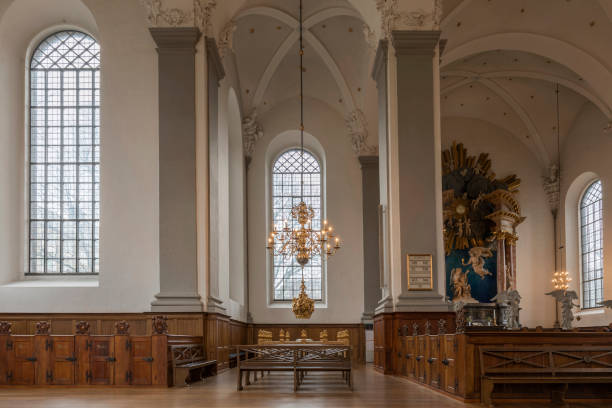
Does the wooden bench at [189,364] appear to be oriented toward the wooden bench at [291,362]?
yes

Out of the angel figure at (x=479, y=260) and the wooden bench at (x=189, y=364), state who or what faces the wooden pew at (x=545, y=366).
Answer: the wooden bench

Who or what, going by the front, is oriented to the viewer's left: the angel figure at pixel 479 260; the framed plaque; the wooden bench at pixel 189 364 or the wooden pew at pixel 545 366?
the angel figure

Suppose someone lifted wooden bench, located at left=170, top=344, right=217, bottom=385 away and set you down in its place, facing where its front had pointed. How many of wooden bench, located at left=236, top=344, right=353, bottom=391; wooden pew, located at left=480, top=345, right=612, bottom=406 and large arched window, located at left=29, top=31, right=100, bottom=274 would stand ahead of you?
2

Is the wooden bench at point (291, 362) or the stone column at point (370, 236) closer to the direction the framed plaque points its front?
the wooden bench

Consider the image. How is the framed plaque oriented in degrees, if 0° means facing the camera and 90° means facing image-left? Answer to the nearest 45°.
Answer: approximately 0°

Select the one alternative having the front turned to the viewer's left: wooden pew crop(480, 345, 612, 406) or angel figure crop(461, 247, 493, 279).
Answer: the angel figure

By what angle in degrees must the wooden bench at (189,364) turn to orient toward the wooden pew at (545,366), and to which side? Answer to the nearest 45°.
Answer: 0° — it already faces it
